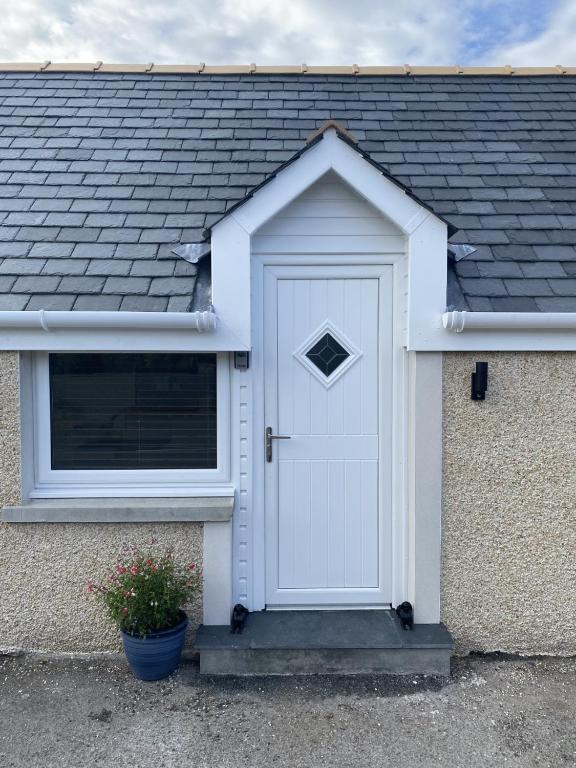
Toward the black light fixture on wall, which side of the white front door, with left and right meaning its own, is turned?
left

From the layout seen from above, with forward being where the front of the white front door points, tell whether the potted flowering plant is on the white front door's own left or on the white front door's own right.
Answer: on the white front door's own right

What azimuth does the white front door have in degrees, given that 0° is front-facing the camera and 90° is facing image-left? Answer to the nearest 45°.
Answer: approximately 0°

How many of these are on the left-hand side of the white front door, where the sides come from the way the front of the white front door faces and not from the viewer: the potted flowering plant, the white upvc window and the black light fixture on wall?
1

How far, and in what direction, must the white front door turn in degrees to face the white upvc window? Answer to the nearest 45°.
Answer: approximately 90° to its right
